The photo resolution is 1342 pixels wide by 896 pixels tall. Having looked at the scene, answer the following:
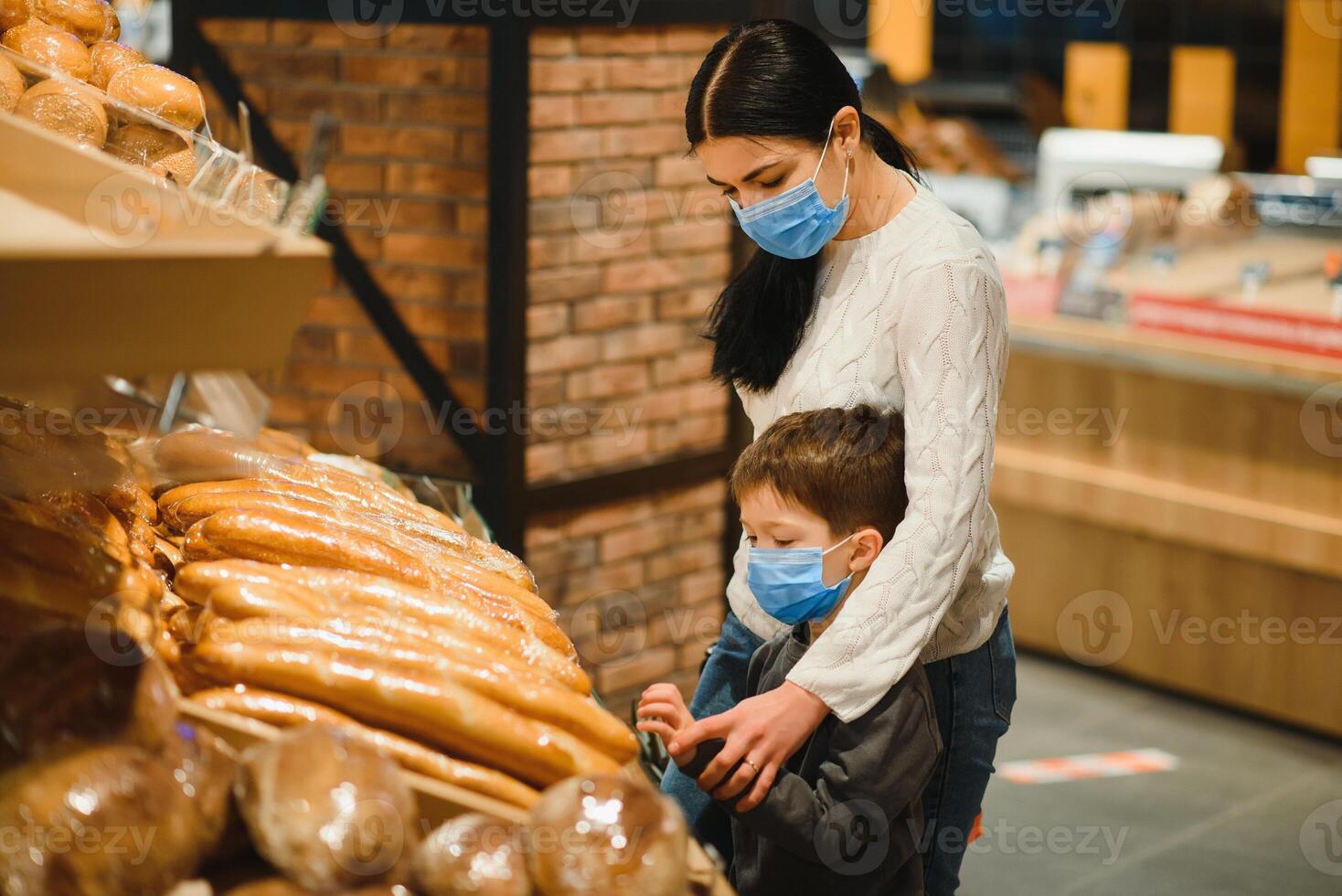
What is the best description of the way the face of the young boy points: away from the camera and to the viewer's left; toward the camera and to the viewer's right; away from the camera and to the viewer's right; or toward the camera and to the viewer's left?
toward the camera and to the viewer's left

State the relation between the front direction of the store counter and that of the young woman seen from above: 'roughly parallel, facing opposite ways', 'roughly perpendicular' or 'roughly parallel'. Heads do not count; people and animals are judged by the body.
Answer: roughly parallel

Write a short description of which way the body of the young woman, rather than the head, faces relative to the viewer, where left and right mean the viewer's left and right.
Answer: facing the viewer and to the left of the viewer

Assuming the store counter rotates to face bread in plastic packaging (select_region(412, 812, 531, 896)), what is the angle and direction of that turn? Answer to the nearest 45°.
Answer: approximately 45° to its left

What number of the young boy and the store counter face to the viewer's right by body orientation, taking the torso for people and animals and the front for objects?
0

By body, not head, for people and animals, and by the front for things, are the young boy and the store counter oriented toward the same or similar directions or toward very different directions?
same or similar directions

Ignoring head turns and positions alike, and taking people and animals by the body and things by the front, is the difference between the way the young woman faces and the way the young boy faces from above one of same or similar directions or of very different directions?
same or similar directions
